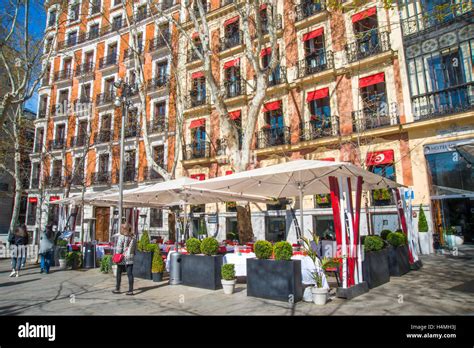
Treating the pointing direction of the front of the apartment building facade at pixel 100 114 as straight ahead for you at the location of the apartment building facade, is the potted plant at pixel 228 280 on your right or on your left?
on your left

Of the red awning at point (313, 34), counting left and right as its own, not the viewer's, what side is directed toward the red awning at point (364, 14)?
left

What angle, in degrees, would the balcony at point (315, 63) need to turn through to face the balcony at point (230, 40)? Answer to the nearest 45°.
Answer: approximately 45° to its right

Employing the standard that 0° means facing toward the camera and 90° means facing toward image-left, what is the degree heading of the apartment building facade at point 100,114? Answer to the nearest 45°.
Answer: approximately 45°

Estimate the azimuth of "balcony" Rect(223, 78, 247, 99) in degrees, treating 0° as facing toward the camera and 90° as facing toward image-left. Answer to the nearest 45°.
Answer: approximately 45°

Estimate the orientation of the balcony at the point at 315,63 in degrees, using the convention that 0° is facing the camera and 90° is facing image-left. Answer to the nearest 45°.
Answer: approximately 45°
